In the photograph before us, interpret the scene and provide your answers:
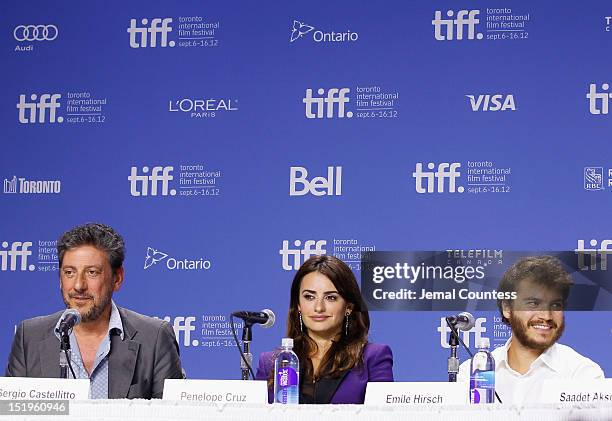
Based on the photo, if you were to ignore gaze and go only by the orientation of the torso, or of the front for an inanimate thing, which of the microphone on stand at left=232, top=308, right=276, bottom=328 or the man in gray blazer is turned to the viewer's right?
the microphone on stand

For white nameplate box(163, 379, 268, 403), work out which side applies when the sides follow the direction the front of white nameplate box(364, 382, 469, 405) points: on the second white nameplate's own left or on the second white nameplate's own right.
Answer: on the second white nameplate's own right

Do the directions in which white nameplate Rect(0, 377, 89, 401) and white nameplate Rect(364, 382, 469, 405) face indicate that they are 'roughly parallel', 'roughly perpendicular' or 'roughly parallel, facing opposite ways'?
roughly parallel

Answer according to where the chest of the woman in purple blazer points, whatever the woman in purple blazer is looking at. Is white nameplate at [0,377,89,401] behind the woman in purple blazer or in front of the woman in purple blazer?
in front

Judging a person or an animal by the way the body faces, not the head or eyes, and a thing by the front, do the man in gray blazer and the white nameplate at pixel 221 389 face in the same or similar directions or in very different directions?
same or similar directions

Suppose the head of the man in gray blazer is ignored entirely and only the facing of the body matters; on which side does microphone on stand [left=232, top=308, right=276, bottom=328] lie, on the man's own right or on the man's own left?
on the man's own left

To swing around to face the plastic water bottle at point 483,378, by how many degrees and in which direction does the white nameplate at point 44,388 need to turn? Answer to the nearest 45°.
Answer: approximately 90° to its left

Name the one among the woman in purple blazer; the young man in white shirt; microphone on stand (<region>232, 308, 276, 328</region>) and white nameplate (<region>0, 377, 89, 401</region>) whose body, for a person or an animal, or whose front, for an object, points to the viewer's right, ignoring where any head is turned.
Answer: the microphone on stand

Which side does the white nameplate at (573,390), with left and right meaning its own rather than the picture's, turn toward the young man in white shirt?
back

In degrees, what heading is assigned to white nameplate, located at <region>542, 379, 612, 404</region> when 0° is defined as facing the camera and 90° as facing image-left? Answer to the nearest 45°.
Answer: approximately 0°

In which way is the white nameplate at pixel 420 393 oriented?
toward the camera

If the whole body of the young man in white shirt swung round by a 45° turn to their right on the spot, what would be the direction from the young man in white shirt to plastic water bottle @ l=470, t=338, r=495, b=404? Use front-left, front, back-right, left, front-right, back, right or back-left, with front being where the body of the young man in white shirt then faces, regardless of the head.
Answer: front-left

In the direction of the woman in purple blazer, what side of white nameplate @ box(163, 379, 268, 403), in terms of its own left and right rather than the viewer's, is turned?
back

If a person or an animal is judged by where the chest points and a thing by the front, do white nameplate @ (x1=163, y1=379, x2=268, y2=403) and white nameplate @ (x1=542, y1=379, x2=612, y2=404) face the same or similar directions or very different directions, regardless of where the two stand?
same or similar directions

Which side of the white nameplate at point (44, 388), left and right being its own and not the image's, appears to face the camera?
front

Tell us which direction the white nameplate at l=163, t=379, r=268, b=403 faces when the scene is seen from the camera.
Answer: facing the viewer

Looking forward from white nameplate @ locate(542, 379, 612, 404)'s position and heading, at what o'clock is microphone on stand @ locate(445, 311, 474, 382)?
The microphone on stand is roughly at 5 o'clock from the white nameplate.
